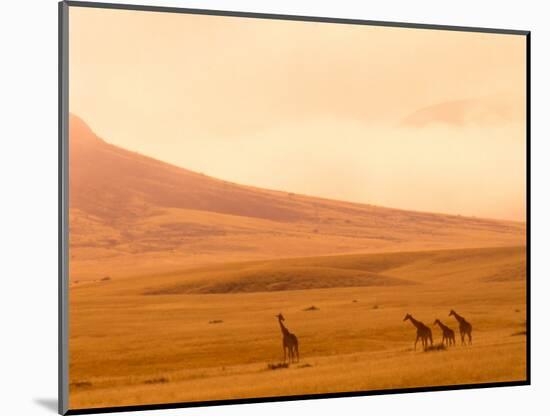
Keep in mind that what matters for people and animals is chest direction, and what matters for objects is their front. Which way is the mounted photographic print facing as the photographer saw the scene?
facing the viewer and to the right of the viewer
